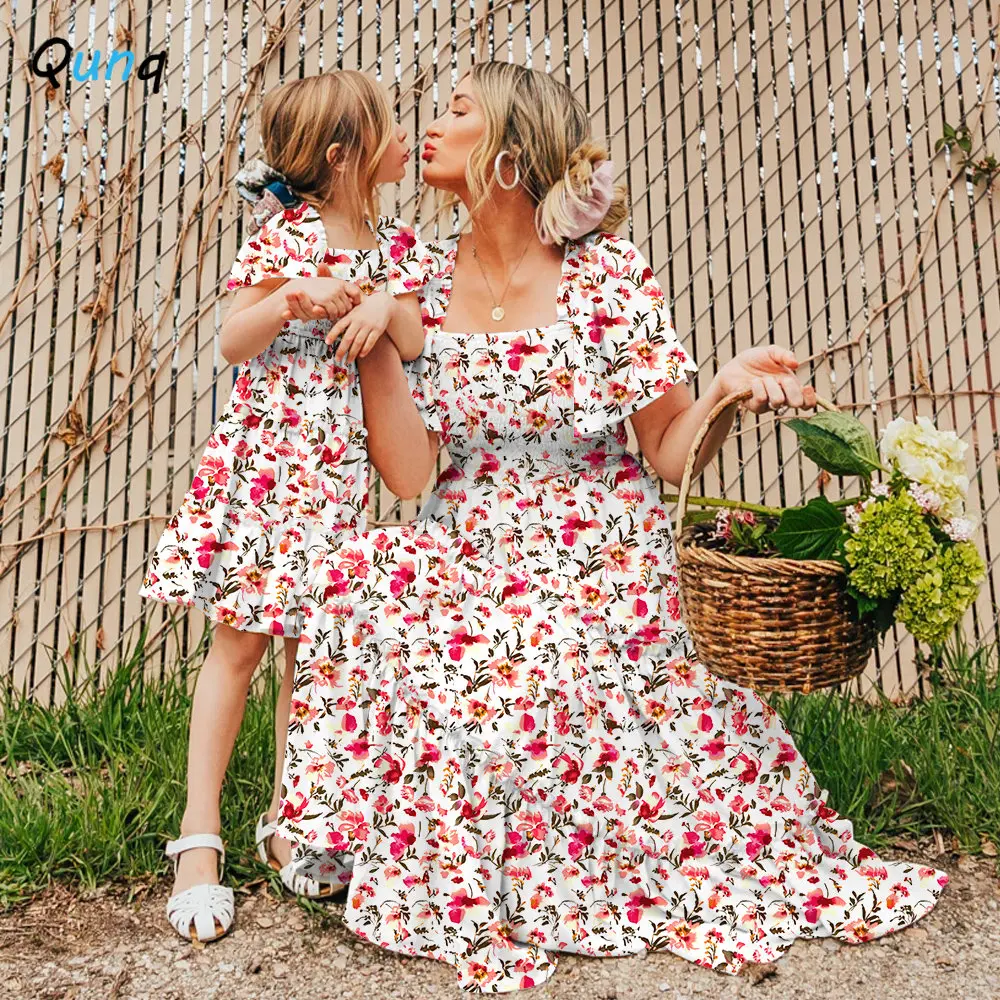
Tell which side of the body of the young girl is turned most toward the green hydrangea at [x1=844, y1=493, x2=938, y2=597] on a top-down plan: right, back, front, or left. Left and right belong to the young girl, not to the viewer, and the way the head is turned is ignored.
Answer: front

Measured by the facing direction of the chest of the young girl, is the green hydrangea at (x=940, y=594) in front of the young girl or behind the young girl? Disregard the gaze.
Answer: in front

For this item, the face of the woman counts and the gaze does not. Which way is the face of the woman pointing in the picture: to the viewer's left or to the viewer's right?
to the viewer's left

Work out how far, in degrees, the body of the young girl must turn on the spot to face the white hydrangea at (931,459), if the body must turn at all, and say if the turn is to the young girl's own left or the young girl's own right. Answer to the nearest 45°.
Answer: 0° — they already face it

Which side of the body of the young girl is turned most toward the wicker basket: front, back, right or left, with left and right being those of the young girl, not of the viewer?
front

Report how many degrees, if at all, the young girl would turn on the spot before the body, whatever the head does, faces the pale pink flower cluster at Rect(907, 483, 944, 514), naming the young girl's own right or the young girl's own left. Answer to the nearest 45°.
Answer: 0° — they already face it

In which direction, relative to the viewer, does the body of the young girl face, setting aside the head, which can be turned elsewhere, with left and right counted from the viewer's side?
facing the viewer and to the right of the viewer

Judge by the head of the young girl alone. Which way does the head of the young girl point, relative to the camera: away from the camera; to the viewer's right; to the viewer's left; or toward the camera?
to the viewer's right
